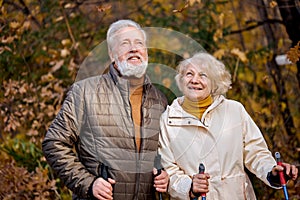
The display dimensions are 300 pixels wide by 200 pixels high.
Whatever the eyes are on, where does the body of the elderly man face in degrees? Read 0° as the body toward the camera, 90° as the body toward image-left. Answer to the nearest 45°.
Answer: approximately 315°

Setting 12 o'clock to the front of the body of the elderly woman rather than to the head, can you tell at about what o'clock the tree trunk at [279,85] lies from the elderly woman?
The tree trunk is roughly at 5 o'clock from the elderly woman.

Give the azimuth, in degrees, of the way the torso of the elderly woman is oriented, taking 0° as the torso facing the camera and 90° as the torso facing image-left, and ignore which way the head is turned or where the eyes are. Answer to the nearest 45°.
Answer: approximately 45°

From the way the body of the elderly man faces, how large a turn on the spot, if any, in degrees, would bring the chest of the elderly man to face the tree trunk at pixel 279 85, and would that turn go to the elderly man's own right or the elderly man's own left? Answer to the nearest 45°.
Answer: approximately 90° to the elderly man's own left

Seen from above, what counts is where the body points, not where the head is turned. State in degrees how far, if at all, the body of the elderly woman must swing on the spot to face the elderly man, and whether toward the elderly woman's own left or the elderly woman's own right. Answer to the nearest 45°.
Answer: approximately 45° to the elderly woman's own right

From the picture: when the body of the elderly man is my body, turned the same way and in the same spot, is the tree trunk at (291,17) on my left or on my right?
on my left
